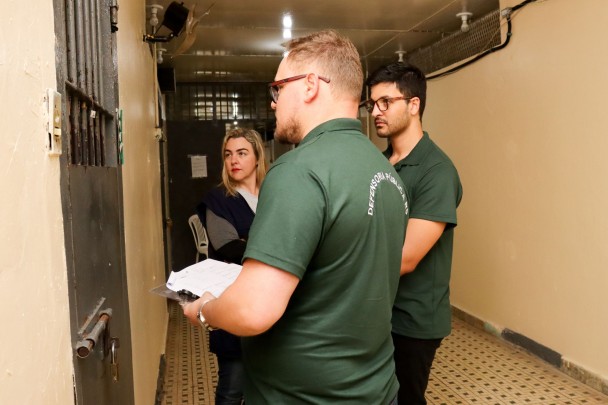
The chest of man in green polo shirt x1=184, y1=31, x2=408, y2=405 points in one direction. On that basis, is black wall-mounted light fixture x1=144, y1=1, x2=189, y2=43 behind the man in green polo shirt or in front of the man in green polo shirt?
in front

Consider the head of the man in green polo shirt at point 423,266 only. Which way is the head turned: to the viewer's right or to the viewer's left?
to the viewer's left

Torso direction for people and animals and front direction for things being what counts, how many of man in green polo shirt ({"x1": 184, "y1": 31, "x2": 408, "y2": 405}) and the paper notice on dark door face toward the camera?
1

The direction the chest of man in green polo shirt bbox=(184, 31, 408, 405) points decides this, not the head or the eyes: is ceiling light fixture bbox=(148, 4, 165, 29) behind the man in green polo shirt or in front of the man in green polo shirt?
in front

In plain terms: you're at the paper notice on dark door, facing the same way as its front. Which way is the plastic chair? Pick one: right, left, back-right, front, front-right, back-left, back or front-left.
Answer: front

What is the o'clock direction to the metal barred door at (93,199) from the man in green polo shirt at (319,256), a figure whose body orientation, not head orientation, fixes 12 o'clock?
The metal barred door is roughly at 11 o'clock from the man in green polo shirt.

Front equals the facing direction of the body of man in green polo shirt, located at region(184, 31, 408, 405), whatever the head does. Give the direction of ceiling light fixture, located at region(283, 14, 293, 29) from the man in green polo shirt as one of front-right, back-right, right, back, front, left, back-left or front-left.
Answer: front-right

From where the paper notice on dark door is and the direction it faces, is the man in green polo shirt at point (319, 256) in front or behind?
in front

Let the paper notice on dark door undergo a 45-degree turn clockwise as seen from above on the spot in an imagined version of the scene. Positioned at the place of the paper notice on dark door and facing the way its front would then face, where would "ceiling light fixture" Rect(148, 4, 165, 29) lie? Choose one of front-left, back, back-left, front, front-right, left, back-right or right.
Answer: front-left

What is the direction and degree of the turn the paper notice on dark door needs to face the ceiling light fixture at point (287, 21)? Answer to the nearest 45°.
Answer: approximately 45° to its left

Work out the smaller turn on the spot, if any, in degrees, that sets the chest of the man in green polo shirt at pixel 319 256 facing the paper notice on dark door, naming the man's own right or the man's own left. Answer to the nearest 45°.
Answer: approximately 45° to the man's own right

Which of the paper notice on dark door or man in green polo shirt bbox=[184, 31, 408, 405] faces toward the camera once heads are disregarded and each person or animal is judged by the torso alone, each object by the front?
the paper notice on dark door

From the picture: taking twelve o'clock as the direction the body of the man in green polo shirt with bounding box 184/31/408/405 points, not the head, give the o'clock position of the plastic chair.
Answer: The plastic chair is roughly at 1 o'clock from the man in green polo shirt.

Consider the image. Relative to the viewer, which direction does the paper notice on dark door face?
toward the camera

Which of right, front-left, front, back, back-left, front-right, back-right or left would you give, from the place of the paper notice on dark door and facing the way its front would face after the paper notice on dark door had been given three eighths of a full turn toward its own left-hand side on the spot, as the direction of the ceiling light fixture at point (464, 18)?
right

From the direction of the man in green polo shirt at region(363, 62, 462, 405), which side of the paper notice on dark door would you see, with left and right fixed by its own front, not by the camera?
front

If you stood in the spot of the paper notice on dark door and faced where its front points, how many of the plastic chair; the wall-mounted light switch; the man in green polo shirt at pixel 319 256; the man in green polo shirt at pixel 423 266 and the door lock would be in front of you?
5

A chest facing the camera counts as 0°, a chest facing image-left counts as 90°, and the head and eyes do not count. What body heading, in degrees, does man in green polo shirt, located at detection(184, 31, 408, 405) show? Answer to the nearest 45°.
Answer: approximately 135°

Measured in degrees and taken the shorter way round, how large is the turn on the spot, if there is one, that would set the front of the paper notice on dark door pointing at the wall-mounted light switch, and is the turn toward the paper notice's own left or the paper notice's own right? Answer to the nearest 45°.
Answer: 0° — it already faces it

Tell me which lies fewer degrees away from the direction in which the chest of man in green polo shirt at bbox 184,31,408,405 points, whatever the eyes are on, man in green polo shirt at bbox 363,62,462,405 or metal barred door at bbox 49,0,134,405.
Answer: the metal barred door
